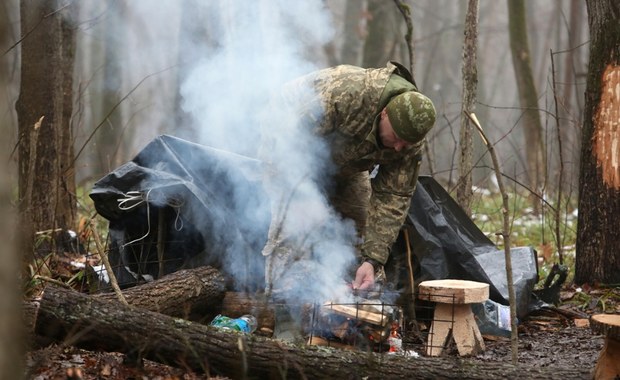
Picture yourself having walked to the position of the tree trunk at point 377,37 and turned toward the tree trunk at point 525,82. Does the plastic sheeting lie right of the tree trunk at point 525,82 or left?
right

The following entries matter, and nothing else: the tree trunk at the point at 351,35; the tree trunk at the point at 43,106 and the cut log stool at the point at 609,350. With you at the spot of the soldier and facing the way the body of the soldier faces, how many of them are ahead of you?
1

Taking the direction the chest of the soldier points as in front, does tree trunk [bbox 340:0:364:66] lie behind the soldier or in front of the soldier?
behind

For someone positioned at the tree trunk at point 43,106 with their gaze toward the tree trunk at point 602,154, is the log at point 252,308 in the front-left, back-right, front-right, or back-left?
front-right

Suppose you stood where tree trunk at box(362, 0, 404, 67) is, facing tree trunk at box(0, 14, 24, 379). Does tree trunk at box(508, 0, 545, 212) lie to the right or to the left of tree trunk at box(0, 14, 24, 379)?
left

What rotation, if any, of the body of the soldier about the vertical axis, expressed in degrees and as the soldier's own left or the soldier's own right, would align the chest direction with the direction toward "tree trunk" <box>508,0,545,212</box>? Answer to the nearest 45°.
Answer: approximately 135° to the soldier's own left

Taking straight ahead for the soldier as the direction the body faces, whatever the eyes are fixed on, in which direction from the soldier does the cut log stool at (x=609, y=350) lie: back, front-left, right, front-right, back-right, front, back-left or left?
front

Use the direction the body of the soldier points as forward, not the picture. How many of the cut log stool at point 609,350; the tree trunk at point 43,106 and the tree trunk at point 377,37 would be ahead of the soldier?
1

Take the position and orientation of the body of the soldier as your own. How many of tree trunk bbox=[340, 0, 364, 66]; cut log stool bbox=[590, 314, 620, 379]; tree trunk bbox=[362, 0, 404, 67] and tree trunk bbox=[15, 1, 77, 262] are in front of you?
1

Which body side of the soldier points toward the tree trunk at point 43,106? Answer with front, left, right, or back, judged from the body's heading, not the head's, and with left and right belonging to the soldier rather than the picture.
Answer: back

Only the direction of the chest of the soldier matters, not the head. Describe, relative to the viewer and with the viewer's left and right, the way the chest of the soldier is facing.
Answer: facing the viewer and to the right of the viewer

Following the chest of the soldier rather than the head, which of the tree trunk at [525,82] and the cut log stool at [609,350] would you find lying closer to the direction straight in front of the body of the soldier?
the cut log stool

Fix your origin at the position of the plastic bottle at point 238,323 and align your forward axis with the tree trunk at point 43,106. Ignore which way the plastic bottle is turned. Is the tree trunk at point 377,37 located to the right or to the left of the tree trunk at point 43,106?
right

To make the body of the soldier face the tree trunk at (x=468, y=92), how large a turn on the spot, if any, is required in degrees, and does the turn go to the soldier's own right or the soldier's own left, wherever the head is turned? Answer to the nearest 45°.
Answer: approximately 90° to the soldier's own left
